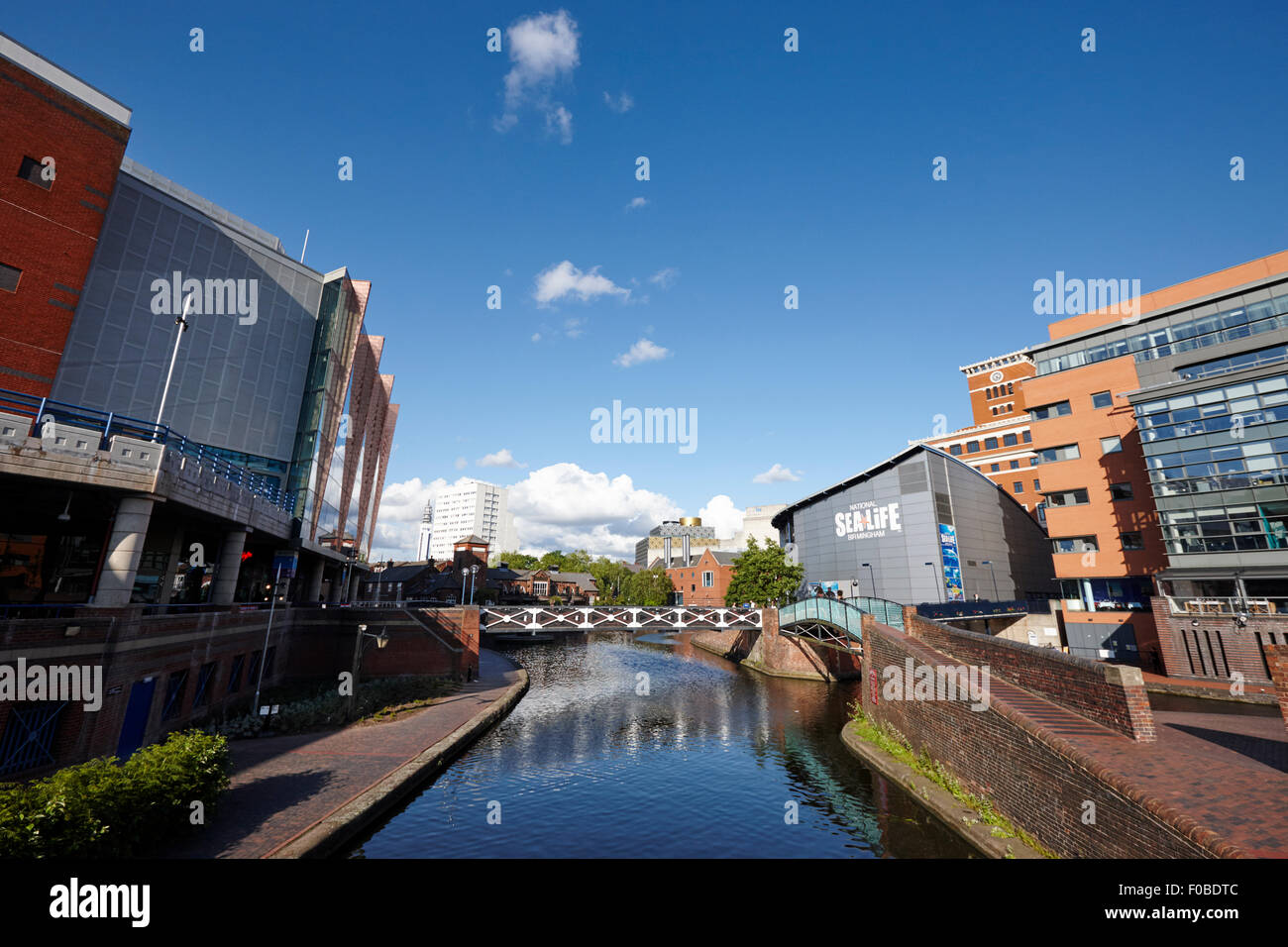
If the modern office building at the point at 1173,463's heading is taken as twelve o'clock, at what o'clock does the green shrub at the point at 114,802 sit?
The green shrub is roughly at 11 o'clock from the modern office building.

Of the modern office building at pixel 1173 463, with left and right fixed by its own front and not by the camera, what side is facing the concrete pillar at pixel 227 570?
front

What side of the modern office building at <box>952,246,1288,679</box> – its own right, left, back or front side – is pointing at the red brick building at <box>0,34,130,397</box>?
front

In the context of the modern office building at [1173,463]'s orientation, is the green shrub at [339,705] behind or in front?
in front

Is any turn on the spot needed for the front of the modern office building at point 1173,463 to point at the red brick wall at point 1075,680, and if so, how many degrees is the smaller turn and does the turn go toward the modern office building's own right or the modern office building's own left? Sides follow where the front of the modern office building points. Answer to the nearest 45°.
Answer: approximately 45° to the modern office building's own left

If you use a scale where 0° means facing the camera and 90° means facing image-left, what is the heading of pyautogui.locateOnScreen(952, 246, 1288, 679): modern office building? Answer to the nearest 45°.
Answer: approximately 45°

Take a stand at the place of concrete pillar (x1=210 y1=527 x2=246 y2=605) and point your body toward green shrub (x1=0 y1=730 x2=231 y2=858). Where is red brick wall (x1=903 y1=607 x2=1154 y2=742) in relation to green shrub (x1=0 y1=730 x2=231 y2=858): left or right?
left

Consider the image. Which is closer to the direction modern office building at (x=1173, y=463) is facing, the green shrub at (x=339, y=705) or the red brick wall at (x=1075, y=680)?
the green shrub

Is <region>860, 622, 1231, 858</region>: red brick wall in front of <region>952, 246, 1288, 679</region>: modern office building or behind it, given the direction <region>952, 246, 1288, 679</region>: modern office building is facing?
in front
